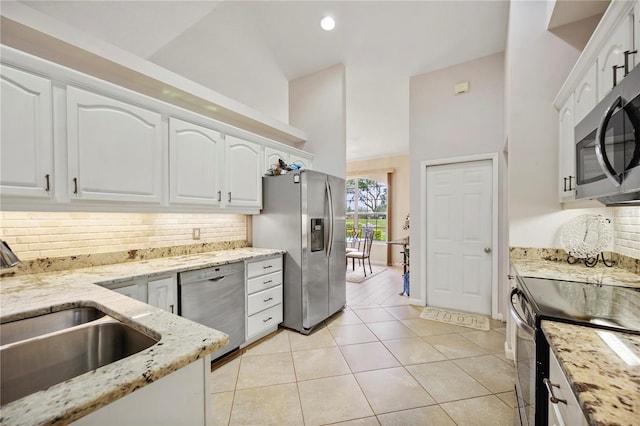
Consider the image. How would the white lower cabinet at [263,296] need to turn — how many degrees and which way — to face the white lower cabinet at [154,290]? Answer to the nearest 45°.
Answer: approximately 90° to its right

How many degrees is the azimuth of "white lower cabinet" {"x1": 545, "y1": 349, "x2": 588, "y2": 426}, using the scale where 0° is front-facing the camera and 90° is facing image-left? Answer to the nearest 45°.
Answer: approximately 90°

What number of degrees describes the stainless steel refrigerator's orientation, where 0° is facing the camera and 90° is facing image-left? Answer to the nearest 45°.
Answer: approximately 315°

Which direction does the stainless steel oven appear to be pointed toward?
to the viewer's left

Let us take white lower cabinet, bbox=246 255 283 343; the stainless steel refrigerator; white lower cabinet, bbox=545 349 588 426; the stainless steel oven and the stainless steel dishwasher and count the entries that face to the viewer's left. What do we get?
2

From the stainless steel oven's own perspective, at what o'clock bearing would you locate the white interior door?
The white interior door is roughly at 2 o'clock from the stainless steel oven.

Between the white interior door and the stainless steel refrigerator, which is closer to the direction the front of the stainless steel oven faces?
the stainless steel refrigerator

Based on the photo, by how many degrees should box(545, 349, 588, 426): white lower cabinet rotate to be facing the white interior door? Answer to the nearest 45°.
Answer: approximately 90° to its right
